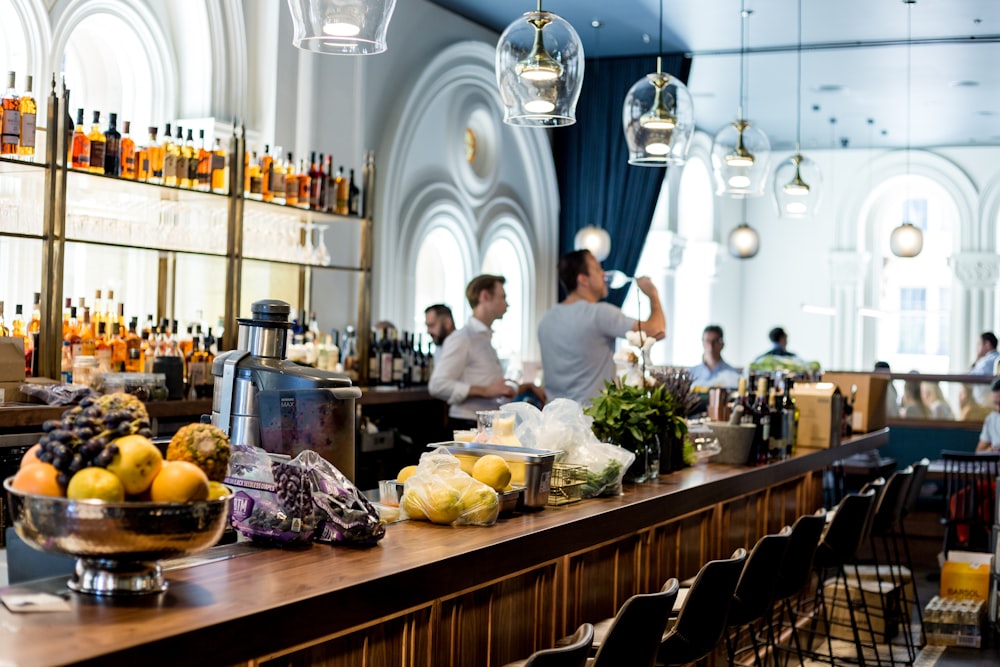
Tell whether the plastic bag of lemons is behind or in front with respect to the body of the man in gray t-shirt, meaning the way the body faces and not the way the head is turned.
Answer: behind

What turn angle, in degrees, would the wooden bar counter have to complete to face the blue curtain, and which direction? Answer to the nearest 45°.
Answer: approximately 135° to its left

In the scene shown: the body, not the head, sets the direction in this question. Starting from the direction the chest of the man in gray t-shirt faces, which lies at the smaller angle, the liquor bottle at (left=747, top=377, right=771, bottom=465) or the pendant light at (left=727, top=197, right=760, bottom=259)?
the pendant light

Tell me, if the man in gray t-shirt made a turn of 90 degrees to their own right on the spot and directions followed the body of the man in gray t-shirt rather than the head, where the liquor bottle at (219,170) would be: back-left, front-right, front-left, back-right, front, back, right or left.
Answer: back-right

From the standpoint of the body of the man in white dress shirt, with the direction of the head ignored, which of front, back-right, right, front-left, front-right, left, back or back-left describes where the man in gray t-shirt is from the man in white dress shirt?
front-right

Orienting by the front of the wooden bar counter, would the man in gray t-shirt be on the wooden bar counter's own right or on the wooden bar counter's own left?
on the wooden bar counter's own left

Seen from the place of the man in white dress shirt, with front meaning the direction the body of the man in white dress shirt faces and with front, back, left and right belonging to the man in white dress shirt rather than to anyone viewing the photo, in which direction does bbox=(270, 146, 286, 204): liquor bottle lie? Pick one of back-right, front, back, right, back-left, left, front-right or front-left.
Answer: back

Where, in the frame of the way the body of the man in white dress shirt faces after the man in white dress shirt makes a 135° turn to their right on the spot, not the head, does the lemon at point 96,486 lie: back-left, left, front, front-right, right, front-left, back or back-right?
front-left

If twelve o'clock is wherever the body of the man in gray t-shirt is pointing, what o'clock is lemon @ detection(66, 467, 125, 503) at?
The lemon is roughly at 5 o'clock from the man in gray t-shirt.

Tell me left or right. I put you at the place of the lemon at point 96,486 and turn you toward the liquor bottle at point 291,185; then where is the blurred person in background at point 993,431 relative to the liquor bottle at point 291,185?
right
